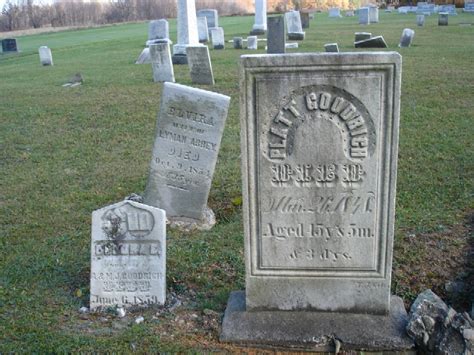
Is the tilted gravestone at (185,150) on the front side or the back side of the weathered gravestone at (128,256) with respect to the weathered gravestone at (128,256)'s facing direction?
on the back side

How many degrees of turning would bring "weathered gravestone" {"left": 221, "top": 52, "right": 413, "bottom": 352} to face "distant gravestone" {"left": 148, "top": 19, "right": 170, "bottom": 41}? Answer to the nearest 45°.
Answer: approximately 180°

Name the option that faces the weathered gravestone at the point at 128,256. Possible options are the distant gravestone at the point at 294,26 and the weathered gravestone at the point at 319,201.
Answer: the distant gravestone

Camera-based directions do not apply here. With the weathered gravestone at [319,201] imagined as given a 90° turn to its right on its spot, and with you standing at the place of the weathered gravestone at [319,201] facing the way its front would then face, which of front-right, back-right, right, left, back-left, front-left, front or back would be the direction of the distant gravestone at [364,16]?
right

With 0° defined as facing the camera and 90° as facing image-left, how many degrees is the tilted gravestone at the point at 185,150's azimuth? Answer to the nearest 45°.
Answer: approximately 0°

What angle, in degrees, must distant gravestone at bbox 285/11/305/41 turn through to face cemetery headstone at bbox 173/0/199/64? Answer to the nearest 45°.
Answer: approximately 45° to its right

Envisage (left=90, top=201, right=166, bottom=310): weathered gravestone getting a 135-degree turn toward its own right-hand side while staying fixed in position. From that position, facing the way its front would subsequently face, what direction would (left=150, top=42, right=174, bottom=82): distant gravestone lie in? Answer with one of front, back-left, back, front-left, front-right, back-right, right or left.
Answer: front-right

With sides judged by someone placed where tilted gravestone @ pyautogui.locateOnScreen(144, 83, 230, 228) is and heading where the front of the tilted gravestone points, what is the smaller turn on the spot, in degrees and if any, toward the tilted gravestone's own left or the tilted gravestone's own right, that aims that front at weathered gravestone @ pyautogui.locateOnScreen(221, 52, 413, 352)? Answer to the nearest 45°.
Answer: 0° — it already faces it
